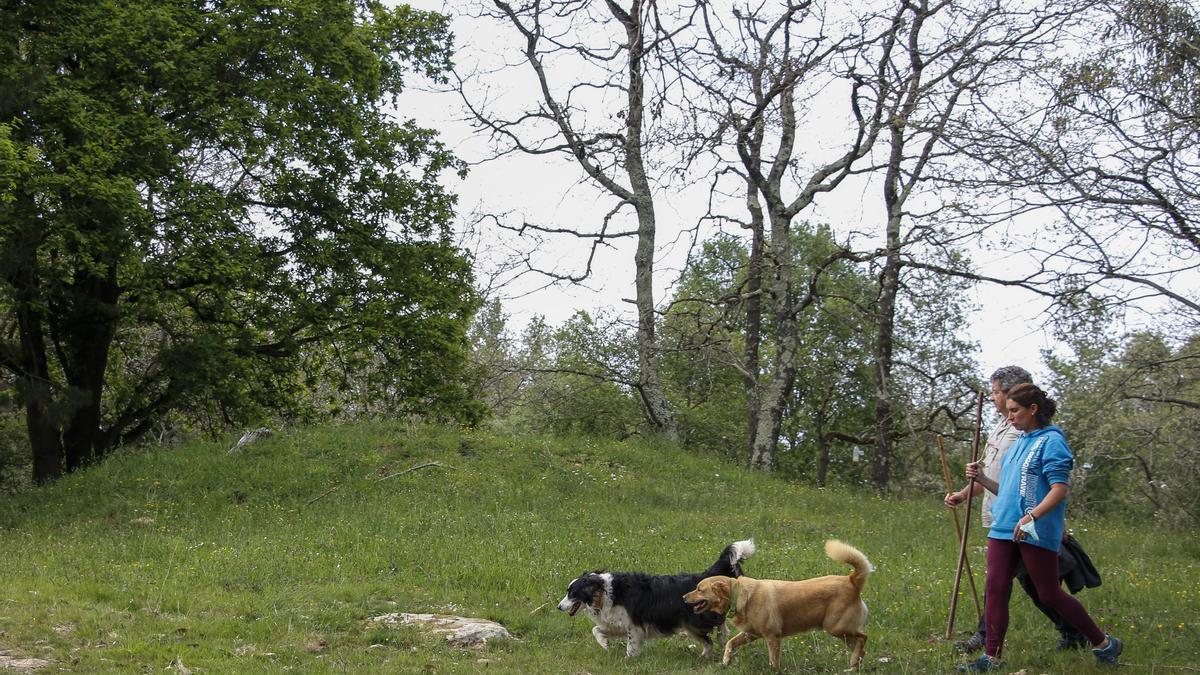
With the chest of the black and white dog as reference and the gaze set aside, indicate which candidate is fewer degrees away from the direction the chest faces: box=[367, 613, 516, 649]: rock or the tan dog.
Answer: the rock

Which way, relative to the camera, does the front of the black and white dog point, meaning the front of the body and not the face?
to the viewer's left

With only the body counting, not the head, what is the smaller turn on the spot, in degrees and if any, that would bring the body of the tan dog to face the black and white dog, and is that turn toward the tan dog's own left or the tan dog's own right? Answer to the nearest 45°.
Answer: approximately 45° to the tan dog's own right

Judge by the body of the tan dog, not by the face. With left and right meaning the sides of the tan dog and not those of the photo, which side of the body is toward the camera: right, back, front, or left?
left

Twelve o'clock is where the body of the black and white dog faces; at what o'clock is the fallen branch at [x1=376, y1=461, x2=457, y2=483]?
The fallen branch is roughly at 2 o'clock from the black and white dog.

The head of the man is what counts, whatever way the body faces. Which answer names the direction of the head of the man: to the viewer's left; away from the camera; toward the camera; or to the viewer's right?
to the viewer's left

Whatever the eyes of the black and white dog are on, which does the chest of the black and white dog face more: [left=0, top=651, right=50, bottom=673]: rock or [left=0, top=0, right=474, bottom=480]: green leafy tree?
the rock

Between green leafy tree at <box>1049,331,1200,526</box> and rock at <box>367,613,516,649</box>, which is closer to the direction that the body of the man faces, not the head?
the rock

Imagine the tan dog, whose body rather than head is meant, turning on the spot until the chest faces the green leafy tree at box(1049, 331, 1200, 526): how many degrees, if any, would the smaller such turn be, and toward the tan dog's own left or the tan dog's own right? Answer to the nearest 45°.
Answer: approximately 135° to the tan dog's own right

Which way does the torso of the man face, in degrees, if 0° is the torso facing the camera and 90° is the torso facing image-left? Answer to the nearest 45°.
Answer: approximately 90°

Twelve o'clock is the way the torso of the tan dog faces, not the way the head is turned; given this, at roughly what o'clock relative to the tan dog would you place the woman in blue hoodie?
The woman in blue hoodie is roughly at 6 o'clock from the tan dog.

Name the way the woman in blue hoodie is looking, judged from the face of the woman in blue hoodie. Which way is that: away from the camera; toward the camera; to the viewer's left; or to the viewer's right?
to the viewer's left

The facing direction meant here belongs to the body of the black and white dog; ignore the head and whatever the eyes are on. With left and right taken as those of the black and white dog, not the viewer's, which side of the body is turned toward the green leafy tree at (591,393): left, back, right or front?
right
